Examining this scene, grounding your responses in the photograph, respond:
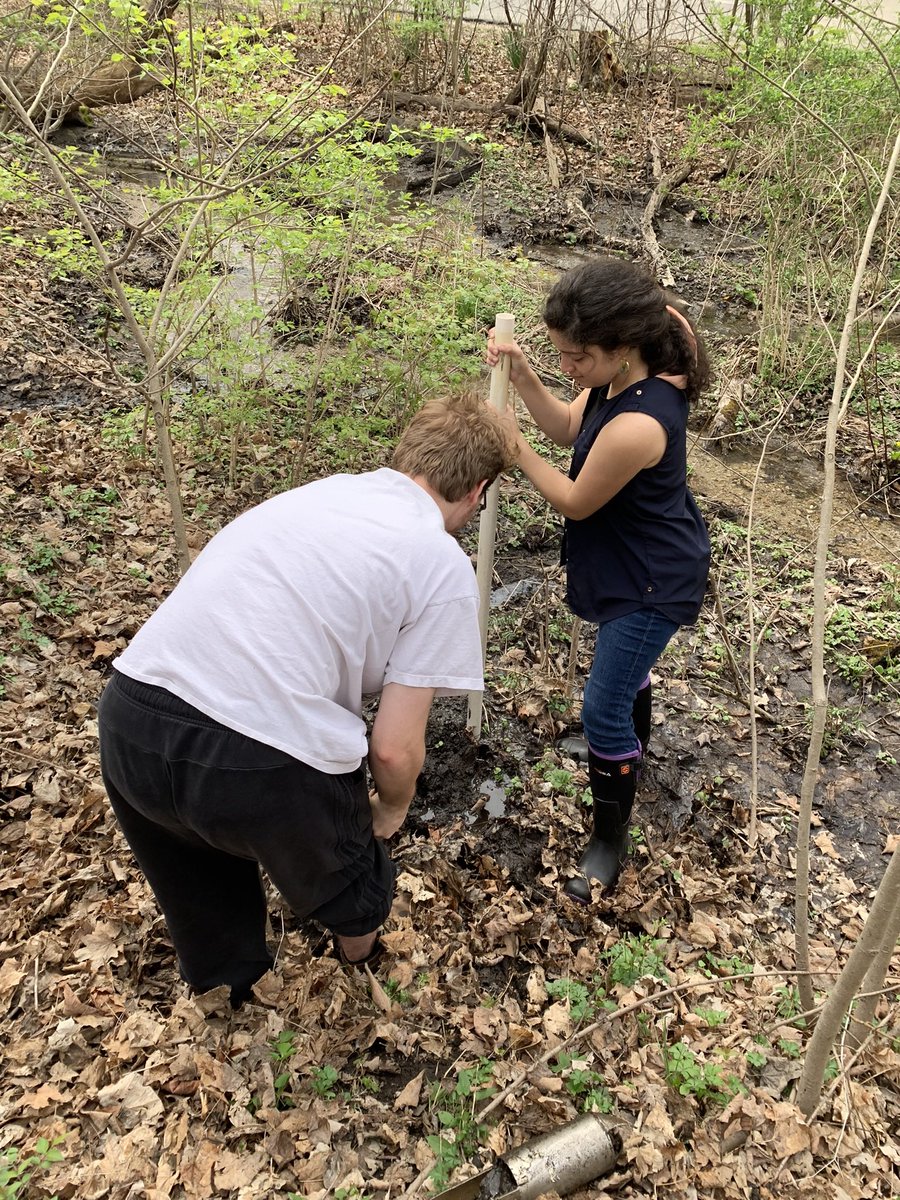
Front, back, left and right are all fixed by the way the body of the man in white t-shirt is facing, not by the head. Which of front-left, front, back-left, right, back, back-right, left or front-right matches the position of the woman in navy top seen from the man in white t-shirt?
front

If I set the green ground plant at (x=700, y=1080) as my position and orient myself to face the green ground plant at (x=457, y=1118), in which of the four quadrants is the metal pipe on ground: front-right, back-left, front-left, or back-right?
front-left

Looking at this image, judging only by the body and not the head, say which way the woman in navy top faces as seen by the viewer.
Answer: to the viewer's left

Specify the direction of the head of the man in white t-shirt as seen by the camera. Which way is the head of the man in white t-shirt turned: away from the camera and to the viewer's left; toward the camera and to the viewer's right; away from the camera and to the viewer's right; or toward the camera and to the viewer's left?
away from the camera and to the viewer's right

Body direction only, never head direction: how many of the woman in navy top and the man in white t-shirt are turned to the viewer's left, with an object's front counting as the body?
1

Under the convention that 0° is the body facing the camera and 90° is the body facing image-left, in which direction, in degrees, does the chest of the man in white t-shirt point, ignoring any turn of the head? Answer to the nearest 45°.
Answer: approximately 225°

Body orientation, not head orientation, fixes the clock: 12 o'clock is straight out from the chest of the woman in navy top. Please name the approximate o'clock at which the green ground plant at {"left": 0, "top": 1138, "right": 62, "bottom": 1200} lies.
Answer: The green ground plant is roughly at 10 o'clock from the woman in navy top.
